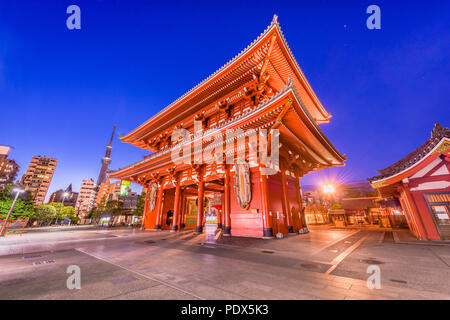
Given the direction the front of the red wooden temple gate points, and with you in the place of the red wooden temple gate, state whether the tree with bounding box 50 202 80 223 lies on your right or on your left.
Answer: on your right

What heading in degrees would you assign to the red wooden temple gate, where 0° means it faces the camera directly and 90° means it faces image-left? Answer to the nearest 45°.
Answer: approximately 45°

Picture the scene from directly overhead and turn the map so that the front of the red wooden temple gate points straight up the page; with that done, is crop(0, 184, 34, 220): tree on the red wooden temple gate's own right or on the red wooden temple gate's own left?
on the red wooden temple gate's own right

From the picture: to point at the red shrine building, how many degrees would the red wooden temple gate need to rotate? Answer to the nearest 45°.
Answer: approximately 135° to its left

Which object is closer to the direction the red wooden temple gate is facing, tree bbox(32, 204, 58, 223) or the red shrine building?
the tree

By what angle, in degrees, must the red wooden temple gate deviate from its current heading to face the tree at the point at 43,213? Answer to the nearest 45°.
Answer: approximately 90° to its right
